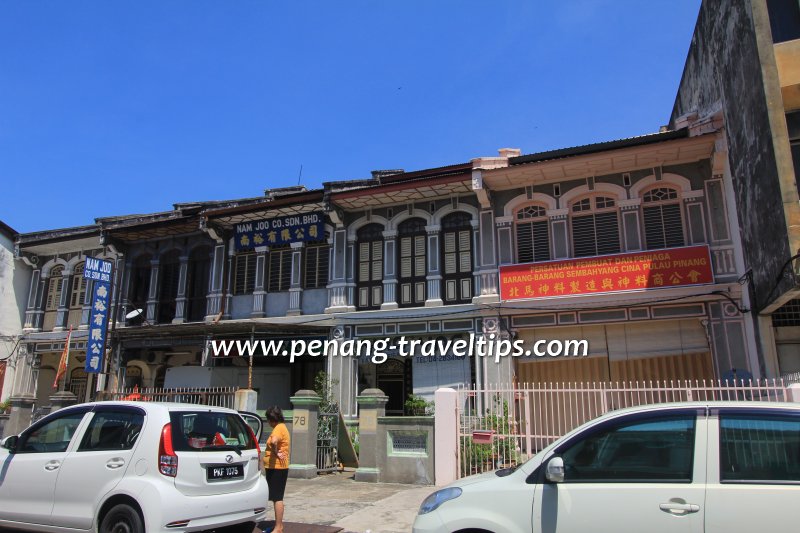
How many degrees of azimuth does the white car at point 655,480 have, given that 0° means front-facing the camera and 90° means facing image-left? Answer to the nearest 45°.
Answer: approximately 90°

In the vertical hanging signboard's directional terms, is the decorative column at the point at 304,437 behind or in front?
in front

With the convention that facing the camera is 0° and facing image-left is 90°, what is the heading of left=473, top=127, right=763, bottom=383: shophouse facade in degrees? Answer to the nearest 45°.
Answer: approximately 0°

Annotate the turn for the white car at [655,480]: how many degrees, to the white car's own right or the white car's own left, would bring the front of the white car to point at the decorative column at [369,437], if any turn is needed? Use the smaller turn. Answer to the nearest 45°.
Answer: approximately 45° to the white car's own right

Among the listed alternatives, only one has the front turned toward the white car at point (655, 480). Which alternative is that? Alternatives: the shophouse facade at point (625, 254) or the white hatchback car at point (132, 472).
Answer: the shophouse facade

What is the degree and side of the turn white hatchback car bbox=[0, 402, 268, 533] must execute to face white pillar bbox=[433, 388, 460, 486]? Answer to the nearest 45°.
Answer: approximately 90° to its right

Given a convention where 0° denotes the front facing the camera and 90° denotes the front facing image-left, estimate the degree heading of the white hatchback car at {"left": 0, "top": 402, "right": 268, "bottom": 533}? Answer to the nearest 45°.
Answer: approximately 135°

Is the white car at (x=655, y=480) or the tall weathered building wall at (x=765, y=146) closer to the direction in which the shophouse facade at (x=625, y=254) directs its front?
the white car

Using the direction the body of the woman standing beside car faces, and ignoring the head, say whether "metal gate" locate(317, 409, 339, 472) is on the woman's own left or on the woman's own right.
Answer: on the woman's own right
